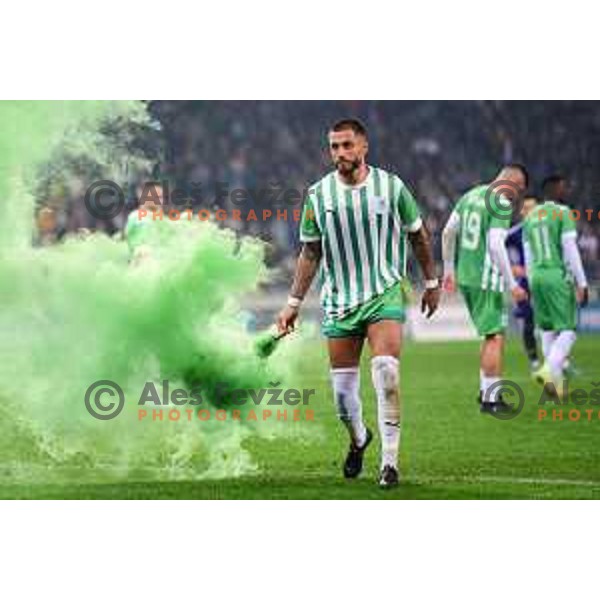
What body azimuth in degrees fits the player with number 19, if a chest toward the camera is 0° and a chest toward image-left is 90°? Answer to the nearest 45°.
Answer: approximately 225°
